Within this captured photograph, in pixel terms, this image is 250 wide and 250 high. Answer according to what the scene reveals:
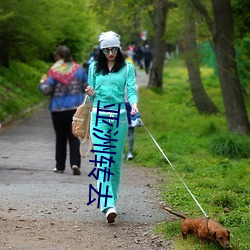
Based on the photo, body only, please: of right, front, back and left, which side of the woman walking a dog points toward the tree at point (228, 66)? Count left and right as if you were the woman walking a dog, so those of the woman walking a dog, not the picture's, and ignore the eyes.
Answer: back

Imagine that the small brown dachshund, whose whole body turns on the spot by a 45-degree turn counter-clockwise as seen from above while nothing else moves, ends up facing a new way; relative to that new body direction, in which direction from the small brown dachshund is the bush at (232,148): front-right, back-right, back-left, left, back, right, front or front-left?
left

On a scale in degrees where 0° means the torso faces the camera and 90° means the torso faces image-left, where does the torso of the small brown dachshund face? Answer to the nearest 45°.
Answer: approximately 315°

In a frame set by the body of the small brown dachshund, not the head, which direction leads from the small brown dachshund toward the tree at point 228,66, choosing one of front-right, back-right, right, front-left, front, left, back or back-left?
back-left

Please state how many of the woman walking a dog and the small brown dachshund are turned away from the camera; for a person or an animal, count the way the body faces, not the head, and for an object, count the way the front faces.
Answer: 0

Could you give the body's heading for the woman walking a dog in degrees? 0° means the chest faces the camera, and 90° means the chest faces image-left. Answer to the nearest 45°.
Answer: approximately 0°

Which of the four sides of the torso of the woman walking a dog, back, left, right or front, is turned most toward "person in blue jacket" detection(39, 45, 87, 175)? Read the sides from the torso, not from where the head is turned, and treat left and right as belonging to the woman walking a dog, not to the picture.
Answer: back
